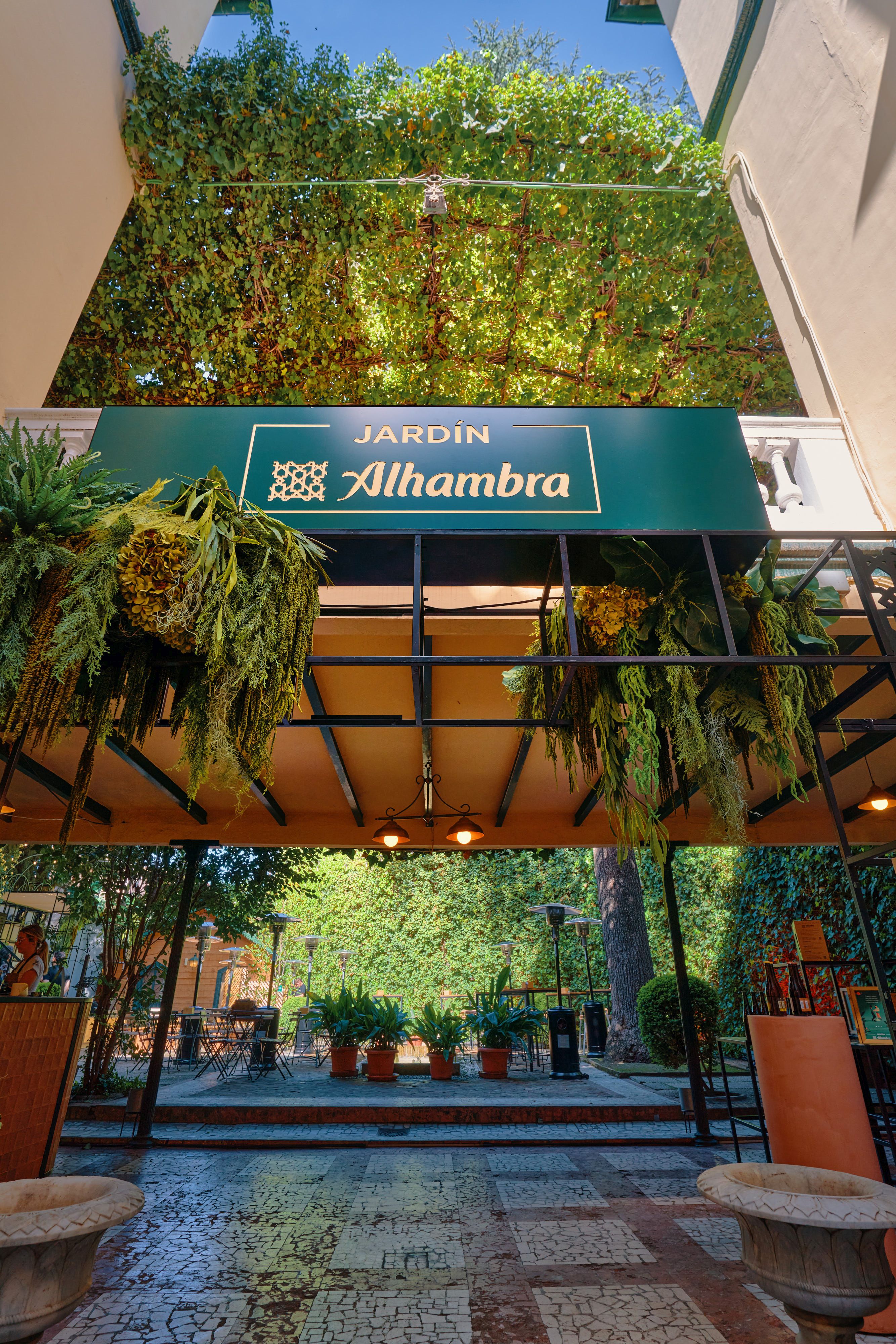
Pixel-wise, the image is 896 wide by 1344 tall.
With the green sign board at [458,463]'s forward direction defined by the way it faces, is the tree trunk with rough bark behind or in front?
behind

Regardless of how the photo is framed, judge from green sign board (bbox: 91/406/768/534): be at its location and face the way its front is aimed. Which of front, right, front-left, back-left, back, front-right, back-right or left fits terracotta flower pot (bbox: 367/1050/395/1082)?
back

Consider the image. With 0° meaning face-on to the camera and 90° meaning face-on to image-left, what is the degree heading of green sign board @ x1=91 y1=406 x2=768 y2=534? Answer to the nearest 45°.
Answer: approximately 0°

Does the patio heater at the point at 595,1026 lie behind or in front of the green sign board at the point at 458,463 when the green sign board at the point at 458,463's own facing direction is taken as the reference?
behind

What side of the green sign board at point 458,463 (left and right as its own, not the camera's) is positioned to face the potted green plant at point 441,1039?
back

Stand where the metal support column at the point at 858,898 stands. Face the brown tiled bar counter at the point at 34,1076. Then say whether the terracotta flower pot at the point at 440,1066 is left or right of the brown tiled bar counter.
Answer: right

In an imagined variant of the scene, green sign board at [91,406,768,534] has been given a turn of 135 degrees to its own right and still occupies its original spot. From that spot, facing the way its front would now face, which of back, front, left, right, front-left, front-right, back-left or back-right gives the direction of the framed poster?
right

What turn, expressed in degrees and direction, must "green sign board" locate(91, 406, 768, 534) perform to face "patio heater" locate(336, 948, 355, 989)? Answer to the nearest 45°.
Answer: approximately 180°

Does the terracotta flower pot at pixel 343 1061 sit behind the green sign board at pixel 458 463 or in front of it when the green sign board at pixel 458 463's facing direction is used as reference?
behind

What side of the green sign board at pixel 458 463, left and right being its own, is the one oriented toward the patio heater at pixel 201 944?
back

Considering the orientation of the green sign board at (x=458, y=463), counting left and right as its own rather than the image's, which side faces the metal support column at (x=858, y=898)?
left

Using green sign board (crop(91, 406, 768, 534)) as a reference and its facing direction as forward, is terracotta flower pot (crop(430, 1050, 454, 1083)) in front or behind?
behind

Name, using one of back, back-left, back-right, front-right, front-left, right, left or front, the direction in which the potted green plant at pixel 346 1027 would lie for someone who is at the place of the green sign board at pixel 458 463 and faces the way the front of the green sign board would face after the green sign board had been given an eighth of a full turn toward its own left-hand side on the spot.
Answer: back-left

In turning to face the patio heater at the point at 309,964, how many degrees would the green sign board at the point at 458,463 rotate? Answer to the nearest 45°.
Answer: approximately 180°

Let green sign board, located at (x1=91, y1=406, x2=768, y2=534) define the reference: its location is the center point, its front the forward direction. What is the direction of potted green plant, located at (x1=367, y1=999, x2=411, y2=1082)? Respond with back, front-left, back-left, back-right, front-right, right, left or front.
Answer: back

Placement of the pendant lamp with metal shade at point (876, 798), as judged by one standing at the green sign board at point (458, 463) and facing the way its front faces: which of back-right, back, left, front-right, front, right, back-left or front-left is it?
back-left
